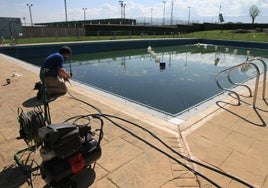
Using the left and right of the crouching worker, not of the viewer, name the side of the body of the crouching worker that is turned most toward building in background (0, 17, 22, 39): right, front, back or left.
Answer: left

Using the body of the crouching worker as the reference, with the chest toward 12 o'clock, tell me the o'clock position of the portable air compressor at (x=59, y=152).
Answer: The portable air compressor is roughly at 3 o'clock from the crouching worker.

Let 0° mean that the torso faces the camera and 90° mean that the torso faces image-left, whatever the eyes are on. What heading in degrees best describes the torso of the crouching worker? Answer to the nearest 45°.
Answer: approximately 270°
